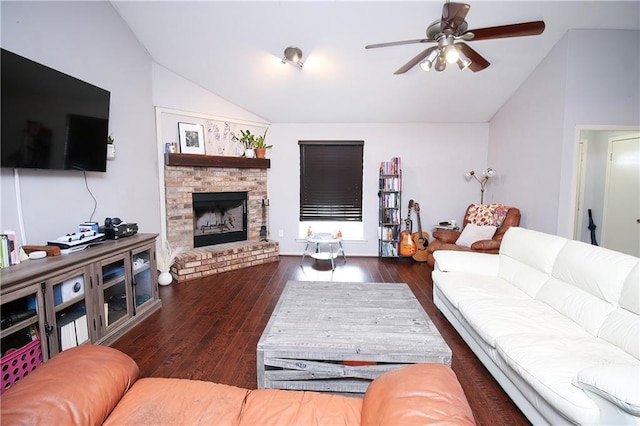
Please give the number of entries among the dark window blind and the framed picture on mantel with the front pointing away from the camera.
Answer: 0

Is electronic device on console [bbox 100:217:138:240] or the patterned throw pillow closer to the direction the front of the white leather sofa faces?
the electronic device on console

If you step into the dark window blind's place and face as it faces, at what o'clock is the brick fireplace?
The brick fireplace is roughly at 2 o'clock from the dark window blind.

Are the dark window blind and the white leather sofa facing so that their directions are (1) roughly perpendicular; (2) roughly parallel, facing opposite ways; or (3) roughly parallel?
roughly perpendicular

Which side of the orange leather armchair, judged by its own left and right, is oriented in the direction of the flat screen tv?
front

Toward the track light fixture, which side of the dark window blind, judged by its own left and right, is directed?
front

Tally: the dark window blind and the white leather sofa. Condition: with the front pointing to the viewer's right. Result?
0

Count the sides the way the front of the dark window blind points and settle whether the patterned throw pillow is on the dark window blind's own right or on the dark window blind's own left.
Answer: on the dark window blind's own left

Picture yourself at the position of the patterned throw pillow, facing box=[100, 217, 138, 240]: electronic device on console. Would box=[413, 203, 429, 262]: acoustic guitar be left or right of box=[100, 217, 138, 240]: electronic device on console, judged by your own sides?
right

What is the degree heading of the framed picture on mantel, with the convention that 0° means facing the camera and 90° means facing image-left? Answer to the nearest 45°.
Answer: approximately 315°
